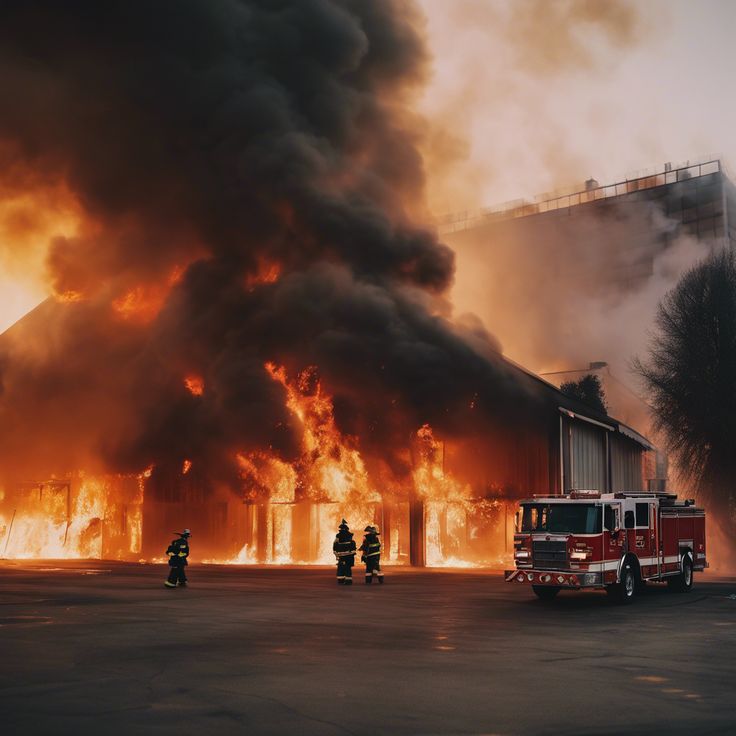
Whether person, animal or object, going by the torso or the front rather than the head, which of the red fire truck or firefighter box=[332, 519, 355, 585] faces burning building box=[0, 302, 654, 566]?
the firefighter

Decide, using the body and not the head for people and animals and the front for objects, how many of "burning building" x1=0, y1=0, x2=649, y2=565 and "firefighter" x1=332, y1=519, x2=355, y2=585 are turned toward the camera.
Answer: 1

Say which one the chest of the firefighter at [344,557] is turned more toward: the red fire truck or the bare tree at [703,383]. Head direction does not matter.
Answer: the bare tree

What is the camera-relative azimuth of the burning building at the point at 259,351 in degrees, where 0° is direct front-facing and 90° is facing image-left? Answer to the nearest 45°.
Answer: approximately 0°

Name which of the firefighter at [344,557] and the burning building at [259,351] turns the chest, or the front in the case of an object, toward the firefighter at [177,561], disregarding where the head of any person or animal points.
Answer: the burning building

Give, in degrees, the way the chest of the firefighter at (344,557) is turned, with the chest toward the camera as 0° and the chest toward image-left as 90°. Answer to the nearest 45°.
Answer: approximately 180°

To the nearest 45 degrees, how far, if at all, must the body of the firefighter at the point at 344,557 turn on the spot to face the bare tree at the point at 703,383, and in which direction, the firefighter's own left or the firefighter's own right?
approximately 45° to the firefighter's own right

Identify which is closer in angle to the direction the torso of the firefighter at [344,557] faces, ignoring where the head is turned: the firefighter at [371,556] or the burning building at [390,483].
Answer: the burning building

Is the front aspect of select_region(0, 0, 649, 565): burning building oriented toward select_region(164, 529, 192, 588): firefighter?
yes

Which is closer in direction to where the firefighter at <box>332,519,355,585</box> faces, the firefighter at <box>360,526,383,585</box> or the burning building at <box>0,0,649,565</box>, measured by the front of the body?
the burning building

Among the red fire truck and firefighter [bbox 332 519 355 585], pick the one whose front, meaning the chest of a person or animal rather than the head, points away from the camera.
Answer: the firefighter

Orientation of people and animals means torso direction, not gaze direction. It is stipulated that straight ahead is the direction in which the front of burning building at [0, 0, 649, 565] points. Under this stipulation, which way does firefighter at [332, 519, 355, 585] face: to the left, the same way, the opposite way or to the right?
the opposite way
